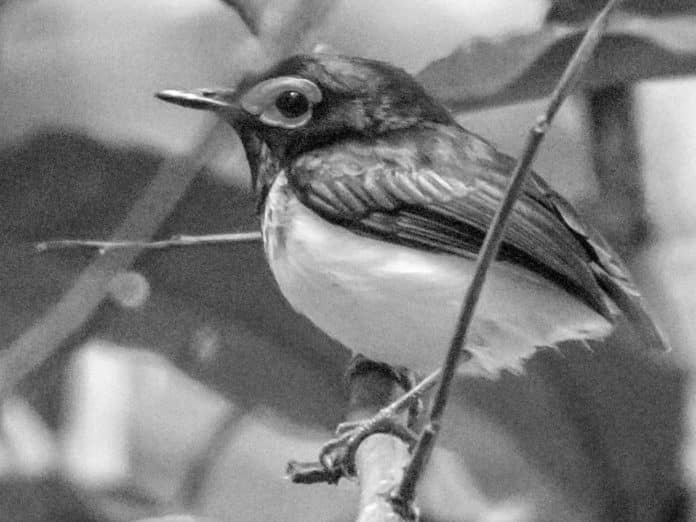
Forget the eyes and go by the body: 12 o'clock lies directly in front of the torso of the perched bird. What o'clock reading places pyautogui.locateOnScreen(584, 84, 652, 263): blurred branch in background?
The blurred branch in background is roughly at 4 o'clock from the perched bird.

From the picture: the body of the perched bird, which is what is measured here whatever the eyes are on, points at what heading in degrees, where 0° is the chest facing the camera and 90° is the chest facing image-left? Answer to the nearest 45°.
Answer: approximately 90°

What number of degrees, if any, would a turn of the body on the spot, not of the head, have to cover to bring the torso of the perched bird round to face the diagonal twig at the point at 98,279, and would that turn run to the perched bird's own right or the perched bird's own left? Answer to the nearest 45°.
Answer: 0° — it already faces it
